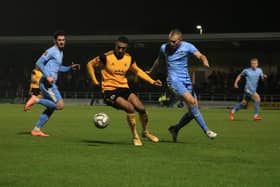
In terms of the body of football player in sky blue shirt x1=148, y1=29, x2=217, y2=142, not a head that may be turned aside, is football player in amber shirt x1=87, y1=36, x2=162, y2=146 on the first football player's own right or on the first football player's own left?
on the first football player's own right

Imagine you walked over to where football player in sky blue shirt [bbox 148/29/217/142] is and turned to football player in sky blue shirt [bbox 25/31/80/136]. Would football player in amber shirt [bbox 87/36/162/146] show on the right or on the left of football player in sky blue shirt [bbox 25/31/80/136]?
left

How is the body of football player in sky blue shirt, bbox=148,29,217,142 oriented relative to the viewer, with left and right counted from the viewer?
facing the viewer

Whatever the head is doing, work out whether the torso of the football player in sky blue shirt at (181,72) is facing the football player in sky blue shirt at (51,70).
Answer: no

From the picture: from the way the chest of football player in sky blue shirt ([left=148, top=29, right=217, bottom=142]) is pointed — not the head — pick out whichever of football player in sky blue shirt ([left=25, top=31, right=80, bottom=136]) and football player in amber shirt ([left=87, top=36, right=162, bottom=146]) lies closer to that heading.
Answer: the football player in amber shirt
